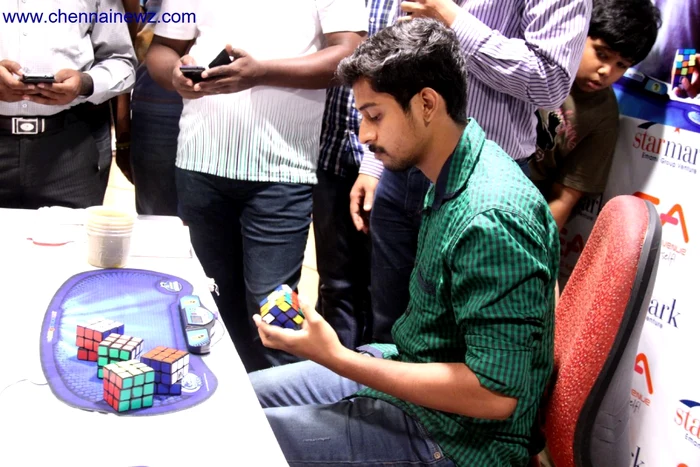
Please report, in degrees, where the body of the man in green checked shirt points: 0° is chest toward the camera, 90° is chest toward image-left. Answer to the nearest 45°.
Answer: approximately 90°

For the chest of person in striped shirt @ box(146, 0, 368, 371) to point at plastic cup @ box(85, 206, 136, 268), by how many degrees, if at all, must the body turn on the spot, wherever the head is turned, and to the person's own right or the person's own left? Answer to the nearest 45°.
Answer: approximately 45° to the person's own right

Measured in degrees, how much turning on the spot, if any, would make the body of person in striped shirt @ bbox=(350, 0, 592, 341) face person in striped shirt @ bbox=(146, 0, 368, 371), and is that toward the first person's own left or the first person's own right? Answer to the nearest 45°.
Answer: approximately 45° to the first person's own right

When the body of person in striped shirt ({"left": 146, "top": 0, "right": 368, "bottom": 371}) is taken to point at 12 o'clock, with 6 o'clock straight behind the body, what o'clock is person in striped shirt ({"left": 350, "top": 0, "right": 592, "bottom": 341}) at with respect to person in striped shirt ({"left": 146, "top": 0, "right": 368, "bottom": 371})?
person in striped shirt ({"left": 350, "top": 0, "right": 592, "bottom": 341}) is roughly at 10 o'clock from person in striped shirt ({"left": 146, "top": 0, "right": 368, "bottom": 371}).

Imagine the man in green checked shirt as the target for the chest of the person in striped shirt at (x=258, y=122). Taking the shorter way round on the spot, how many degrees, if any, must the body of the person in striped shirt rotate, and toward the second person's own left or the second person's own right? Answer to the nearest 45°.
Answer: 0° — they already face them

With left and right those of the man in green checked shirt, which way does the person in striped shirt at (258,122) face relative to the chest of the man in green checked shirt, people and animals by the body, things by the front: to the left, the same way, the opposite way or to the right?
to the left

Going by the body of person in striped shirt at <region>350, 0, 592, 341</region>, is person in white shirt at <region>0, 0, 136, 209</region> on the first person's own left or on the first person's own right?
on the first person's own right

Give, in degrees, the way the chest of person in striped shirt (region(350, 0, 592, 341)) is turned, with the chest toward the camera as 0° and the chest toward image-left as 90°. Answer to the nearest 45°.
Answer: approximately 45°
